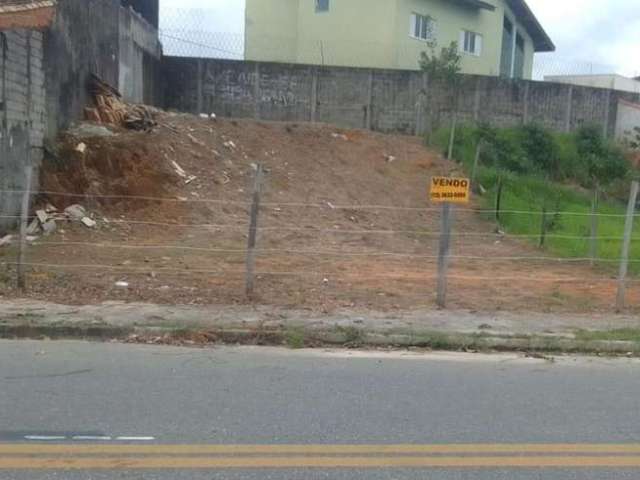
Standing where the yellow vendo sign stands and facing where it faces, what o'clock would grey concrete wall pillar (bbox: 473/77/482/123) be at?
The grey concrete wall pillar is roughly at 6 o'clock from the yellow vendo sign.

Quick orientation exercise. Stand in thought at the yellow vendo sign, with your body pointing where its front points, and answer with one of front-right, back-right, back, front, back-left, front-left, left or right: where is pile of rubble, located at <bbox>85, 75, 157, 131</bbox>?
back-right

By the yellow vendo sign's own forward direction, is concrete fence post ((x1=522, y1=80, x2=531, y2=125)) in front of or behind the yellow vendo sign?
behind

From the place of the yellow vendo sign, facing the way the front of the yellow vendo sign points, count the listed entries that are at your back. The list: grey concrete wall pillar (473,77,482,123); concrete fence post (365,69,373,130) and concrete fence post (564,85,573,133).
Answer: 3

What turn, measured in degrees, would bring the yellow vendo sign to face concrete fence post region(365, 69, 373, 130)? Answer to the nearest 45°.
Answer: approximately 180°

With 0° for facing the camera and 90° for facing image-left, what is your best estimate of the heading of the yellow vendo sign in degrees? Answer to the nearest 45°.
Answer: approximately 0°

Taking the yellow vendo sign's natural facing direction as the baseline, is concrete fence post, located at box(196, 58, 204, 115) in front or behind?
behind

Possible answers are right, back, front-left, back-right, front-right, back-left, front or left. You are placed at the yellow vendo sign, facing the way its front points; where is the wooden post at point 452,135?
back

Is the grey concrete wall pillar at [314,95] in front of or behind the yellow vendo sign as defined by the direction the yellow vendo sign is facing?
behind

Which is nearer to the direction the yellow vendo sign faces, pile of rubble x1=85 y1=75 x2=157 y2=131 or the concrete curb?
the concrete curb

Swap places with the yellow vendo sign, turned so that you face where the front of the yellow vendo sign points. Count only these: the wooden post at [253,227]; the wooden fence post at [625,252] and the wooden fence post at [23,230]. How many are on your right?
2

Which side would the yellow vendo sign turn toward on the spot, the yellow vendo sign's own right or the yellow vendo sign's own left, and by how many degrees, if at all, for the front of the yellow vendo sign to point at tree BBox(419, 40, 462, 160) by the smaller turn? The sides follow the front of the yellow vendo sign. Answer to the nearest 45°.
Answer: approximately 180°
